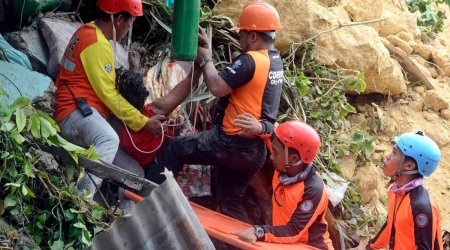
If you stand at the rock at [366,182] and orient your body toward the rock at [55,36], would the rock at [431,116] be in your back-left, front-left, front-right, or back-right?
back-right

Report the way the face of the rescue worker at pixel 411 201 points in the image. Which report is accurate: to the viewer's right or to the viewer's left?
to the viewer's left

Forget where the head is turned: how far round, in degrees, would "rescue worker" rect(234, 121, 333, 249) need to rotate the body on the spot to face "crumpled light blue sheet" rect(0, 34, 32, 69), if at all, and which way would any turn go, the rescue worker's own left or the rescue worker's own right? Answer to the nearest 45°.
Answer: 0° — they already face it

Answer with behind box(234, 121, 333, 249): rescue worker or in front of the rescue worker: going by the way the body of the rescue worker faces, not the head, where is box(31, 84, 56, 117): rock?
in front

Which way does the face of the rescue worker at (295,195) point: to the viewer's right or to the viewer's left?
to the viewer's left

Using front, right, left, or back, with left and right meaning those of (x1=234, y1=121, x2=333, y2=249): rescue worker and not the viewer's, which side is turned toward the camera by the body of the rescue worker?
left

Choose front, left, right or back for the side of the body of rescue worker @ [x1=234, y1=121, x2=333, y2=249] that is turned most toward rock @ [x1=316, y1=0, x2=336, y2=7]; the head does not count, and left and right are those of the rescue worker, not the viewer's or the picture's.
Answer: right

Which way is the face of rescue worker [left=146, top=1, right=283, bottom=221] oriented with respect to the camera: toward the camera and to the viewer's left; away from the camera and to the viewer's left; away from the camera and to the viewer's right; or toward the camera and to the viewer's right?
away from the camera and to the viewer's left

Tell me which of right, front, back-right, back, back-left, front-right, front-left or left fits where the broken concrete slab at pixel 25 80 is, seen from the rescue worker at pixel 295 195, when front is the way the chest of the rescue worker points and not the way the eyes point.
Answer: front

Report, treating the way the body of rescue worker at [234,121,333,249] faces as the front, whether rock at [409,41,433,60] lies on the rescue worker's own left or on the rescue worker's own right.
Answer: on the rescue worker's own right

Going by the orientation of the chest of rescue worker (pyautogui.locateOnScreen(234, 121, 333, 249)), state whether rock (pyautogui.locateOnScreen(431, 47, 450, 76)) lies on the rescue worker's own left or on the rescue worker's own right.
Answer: on the rescue worker's own right

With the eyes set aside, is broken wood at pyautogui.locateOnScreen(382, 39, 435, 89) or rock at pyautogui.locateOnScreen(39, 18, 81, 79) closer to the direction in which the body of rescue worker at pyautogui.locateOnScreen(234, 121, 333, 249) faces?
the rock

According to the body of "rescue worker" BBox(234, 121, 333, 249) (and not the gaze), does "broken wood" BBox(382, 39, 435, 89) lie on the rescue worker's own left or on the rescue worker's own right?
on the rescue worker's own right
